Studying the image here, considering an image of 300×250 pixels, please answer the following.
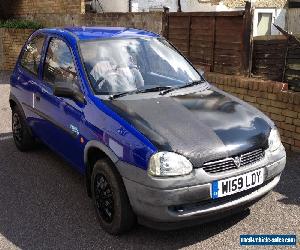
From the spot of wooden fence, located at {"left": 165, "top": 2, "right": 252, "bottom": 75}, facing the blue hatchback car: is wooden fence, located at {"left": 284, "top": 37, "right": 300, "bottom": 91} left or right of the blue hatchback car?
left

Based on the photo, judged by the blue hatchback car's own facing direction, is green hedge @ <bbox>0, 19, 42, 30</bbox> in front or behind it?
behind

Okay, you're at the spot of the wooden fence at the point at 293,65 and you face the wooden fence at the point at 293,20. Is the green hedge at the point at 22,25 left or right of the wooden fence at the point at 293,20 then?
left

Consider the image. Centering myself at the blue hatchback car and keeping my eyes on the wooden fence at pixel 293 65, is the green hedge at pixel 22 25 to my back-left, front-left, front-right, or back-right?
front-left

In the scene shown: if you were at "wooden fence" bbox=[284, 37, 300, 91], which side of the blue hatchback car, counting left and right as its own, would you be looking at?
left

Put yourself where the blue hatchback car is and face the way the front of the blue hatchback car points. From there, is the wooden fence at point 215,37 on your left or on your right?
on your left

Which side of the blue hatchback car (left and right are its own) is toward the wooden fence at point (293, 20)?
left
